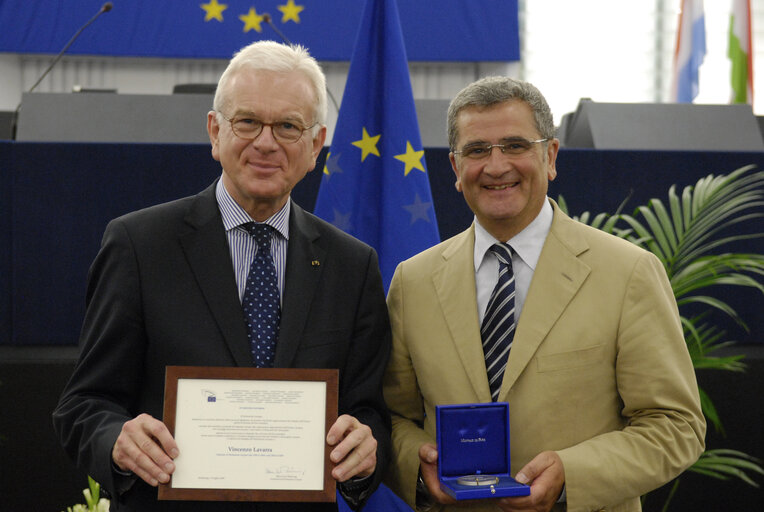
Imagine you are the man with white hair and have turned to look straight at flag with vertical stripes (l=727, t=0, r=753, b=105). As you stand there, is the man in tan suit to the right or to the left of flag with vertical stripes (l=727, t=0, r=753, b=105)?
right

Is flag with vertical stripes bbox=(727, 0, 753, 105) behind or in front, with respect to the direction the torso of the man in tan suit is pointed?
behind

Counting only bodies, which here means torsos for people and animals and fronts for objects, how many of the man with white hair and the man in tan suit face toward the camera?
2

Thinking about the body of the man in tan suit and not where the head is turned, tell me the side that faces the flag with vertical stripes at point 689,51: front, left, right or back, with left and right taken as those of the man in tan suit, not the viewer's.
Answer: back

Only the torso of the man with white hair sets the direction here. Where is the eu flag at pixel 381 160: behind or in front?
behind

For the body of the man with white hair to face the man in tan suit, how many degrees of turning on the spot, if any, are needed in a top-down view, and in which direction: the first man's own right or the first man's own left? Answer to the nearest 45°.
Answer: approximately 90° to the first man's own left

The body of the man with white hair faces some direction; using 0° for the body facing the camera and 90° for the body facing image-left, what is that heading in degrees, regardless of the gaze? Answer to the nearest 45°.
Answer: approximately 0°

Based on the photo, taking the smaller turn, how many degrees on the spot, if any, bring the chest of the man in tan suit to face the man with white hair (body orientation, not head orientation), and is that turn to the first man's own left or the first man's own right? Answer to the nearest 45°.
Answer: approximately 90° to the first man's own right

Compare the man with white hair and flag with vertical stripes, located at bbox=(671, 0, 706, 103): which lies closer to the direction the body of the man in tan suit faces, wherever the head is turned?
the man with white hair

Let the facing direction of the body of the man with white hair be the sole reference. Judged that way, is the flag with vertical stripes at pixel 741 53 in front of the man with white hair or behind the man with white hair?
behind

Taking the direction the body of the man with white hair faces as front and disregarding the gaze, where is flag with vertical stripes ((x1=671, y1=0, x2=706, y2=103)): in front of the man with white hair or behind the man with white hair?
behind
